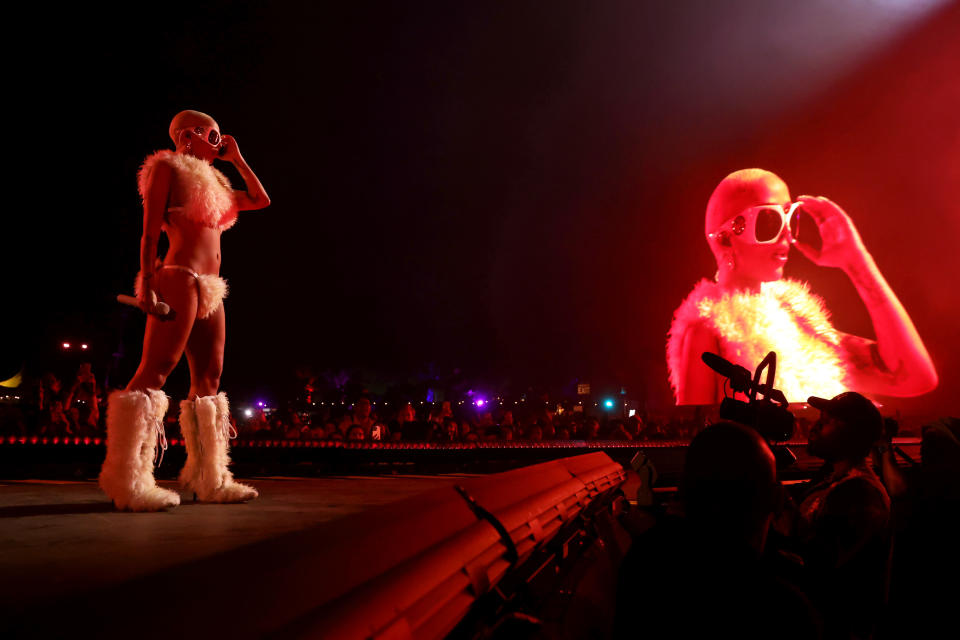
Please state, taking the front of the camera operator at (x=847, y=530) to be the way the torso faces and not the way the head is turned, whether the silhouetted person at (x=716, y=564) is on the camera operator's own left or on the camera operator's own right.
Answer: on the camera operator's own left

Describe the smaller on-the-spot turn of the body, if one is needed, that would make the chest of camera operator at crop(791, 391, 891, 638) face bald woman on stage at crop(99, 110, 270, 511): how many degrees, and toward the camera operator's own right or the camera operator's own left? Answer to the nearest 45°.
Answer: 0° — they already face them

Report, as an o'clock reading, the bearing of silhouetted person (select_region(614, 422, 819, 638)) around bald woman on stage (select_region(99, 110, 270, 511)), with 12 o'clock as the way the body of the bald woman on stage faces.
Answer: The silhouetted person is roughly at 1 o'clock from the bald woman on stage.

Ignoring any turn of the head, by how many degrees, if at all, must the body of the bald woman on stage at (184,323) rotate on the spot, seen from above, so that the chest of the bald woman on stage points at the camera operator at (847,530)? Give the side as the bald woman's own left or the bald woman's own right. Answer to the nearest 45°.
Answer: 0° — they already face them

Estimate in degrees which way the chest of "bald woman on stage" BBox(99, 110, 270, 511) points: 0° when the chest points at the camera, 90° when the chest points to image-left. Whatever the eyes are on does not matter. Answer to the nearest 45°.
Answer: approximately 315°

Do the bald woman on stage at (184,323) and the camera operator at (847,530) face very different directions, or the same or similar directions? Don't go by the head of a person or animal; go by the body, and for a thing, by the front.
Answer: very different directions

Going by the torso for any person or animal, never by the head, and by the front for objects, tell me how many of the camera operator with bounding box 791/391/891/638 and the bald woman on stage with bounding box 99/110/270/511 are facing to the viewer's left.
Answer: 1

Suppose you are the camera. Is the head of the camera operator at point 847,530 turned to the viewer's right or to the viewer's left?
to the viewer's left

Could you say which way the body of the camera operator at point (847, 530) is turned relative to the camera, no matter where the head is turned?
to the viewer's left
